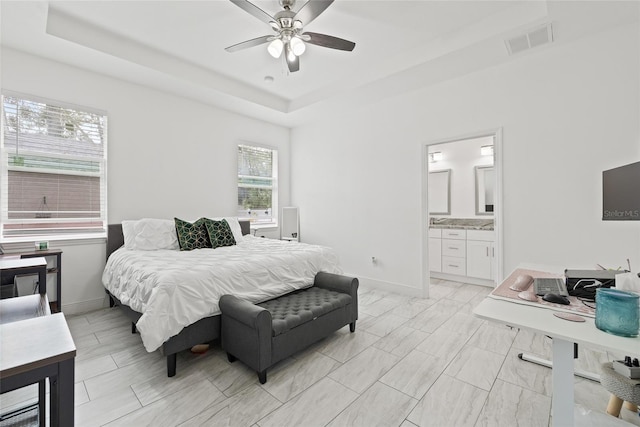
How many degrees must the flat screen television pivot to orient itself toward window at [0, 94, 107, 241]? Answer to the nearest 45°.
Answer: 0° — it already faces it

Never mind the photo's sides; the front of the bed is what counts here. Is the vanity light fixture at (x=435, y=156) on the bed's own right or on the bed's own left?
on the bed's own left

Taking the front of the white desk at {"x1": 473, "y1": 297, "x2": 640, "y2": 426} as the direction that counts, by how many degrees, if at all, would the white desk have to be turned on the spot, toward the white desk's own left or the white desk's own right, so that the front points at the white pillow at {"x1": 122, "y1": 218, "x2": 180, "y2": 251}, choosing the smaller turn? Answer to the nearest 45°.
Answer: approximately 45° to the white desk's own right

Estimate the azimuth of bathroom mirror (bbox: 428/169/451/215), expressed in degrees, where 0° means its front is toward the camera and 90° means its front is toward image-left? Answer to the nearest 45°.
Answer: approximately 45°

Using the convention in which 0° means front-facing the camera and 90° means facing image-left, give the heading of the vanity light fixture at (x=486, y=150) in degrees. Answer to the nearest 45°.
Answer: approximately 45°

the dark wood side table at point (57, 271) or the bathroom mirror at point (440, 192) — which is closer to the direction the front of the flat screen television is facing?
the dark wood side table
